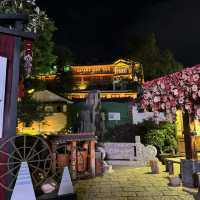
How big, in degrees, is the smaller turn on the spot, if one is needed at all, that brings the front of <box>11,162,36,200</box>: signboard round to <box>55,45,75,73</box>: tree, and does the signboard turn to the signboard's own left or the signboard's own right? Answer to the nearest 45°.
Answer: approximately 180°

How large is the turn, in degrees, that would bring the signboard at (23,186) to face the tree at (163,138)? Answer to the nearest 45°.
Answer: approximately 135° to its left

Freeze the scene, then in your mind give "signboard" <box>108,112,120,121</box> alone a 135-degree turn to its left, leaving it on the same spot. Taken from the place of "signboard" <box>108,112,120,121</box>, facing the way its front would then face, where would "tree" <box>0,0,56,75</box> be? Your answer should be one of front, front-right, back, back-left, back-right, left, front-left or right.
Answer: back

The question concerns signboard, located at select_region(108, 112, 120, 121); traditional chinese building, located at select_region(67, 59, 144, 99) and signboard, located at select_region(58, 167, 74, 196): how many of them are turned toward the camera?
3

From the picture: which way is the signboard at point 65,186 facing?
toward the camera

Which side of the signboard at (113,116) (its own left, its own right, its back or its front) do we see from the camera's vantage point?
front

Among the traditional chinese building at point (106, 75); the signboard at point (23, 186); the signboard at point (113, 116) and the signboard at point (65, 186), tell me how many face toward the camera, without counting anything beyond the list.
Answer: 4

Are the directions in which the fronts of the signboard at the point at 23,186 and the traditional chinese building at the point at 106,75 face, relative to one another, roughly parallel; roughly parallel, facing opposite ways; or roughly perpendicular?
roughly parallel

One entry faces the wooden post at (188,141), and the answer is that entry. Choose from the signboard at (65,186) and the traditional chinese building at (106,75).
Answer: the traditional chinese building

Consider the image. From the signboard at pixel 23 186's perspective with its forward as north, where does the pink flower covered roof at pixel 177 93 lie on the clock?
The pink flower covered roof is roughly at 9 o'clock from the signboard.

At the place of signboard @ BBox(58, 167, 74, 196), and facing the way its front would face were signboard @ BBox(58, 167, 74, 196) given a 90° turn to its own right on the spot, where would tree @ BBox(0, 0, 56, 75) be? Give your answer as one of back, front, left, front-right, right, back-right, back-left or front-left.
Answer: right

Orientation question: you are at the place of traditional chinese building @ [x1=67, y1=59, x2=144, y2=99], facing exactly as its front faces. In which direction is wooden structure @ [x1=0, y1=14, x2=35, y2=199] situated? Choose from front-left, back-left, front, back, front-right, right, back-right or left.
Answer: front

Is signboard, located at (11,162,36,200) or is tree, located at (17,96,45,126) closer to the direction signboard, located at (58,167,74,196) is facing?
the signboard

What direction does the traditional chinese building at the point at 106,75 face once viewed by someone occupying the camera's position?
facing the viewer

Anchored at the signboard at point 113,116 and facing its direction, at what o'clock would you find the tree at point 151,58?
The tree is roughly at 7 o'clock from the signboard.
